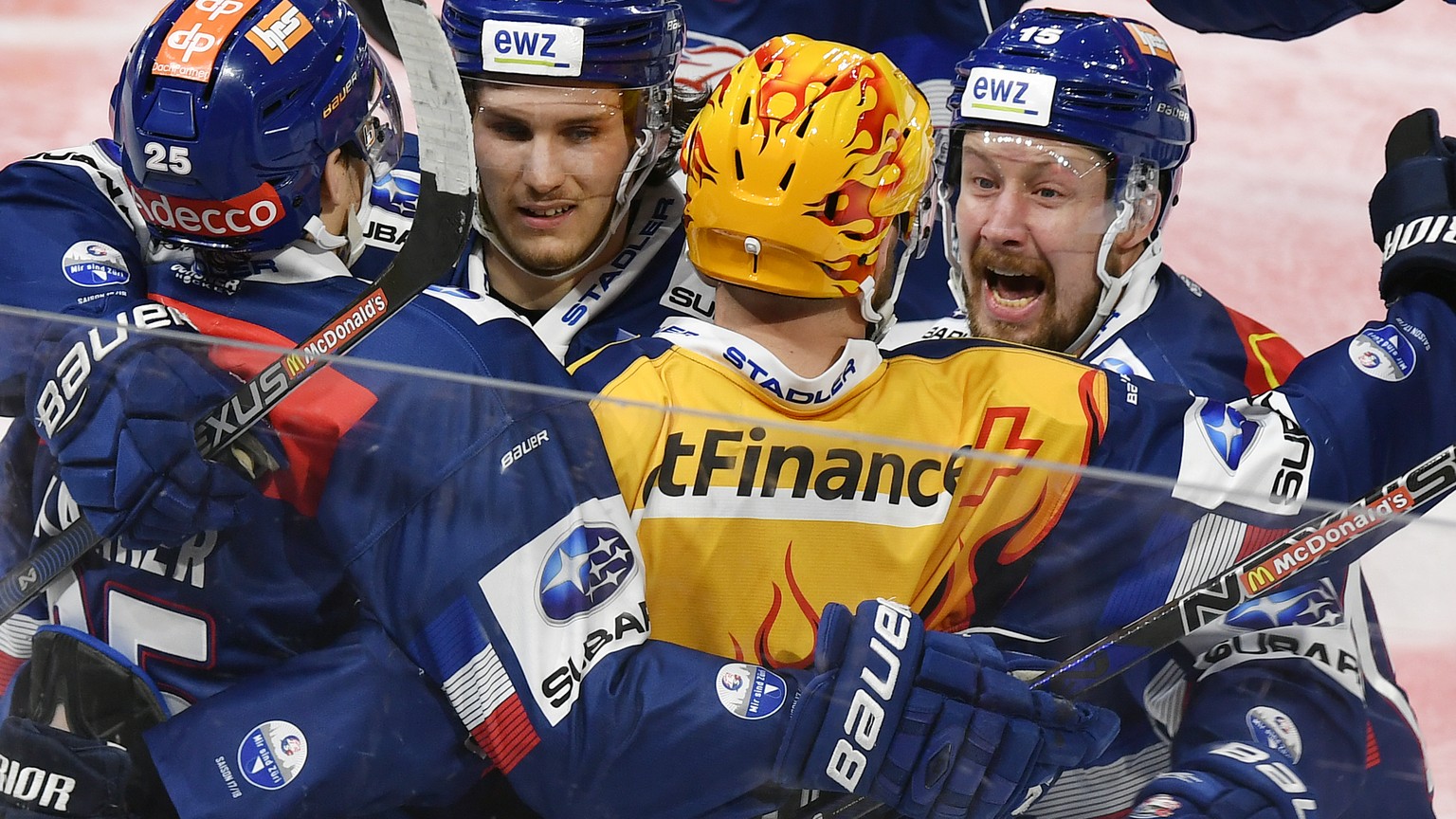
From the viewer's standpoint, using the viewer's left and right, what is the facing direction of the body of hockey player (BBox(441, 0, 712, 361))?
facing the viewer and to the left of the viewer

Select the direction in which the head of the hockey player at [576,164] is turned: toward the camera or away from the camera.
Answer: toward the camera

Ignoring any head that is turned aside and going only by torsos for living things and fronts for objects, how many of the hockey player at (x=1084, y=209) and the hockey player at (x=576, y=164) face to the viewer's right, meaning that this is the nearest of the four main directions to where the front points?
0

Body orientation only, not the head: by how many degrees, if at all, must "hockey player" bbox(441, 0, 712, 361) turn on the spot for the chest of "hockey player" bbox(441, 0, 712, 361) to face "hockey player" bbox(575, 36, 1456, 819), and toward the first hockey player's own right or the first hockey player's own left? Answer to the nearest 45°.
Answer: approximately 45° to the first hockey player's own left

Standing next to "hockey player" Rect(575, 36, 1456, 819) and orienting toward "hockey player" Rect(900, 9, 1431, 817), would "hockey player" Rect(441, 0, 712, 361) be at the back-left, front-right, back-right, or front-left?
front-left

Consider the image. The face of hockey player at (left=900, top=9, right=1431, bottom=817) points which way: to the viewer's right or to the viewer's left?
to the viewer's left

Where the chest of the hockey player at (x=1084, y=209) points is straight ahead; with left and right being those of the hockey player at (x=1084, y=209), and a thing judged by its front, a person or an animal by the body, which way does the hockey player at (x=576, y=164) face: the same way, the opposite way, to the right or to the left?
the same way

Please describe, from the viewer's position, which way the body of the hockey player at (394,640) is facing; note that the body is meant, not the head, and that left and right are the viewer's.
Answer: facing away from the viewer and to the right of the viewer

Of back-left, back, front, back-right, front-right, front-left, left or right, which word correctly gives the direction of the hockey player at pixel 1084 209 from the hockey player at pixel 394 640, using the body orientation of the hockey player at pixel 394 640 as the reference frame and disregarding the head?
front

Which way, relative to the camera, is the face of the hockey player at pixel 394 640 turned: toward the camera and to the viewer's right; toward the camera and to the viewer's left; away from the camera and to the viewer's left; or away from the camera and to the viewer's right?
away from the camera and to the viewer's right
